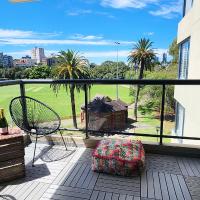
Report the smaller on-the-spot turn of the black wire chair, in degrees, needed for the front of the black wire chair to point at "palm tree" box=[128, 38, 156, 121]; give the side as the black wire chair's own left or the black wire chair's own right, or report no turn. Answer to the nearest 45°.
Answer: approximately 90° to the black wire chair's own left

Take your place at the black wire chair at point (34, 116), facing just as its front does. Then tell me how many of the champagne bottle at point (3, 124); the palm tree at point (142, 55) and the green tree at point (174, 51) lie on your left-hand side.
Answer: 2

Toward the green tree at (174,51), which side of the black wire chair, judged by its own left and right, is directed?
left

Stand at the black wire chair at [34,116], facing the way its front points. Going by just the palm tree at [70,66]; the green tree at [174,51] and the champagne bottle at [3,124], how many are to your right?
1

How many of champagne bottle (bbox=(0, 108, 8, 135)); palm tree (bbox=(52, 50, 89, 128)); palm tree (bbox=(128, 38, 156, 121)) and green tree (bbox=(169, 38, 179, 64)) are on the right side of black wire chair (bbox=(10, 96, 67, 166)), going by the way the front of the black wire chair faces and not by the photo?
1

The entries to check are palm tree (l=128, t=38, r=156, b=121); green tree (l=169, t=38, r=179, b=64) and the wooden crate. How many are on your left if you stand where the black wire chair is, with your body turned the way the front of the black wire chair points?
2

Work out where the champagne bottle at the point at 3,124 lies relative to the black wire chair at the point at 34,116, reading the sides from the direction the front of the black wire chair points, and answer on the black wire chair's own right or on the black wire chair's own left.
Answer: on the black wire chair's own right

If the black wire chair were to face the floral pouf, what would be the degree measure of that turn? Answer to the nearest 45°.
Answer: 0° — it already faces it

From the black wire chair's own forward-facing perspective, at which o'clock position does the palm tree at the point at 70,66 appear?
The palm tree is roughly at 8 o'clock from the black wire chair.

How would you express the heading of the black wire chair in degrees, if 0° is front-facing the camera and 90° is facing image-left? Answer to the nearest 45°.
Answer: approximately 315°
